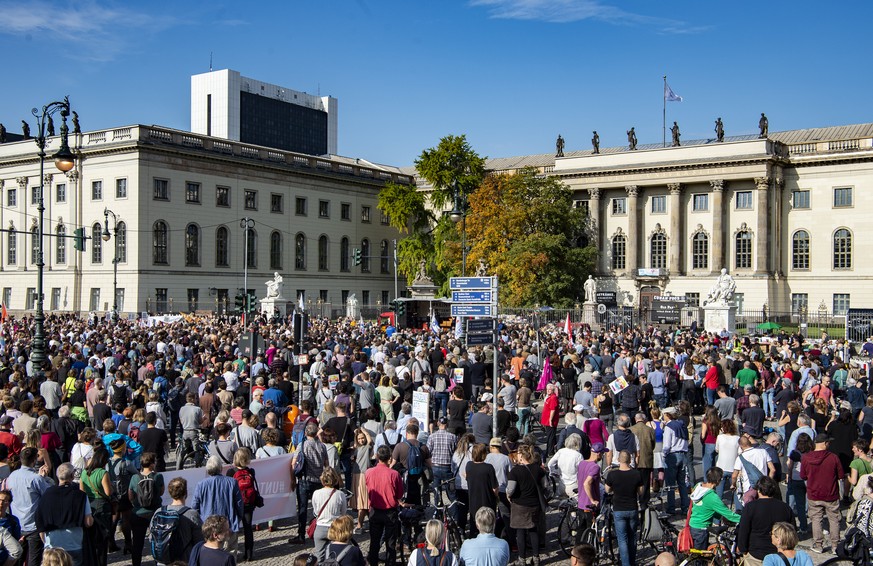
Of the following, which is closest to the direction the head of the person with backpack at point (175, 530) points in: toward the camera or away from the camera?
away from the camera

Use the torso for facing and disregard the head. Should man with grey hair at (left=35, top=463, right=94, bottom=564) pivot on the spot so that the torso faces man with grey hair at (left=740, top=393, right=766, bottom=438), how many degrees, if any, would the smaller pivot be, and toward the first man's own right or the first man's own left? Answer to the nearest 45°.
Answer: approximately 90° to the first man's own right

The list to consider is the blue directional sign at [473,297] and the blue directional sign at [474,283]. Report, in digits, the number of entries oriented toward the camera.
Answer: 2

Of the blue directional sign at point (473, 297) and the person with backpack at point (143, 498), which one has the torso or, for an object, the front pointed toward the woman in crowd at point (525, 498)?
the blue directional sign

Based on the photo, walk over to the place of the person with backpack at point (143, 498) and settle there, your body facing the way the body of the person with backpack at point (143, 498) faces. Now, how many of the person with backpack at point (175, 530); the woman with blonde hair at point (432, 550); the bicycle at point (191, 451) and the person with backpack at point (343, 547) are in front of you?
1

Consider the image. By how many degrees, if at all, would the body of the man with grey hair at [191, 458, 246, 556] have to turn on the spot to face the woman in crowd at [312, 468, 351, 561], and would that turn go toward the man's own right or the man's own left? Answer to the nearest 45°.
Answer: approximately 135° to the man's own right

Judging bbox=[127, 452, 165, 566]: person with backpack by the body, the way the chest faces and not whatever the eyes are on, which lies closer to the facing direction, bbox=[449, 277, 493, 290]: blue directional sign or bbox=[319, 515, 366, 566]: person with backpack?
the blue directional sign

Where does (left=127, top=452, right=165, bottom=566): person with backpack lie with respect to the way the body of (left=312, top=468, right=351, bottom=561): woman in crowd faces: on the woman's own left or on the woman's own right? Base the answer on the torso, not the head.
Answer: on the woman's own left

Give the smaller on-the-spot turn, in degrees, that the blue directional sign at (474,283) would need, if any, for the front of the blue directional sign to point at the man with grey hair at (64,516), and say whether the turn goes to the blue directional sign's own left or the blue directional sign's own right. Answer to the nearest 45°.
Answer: approximately 45° to the blue directional sign's own right

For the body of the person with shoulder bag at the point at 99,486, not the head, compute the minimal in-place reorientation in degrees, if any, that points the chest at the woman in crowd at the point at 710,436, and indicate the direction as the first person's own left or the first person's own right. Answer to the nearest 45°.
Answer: approximately 45° to the first person's own right

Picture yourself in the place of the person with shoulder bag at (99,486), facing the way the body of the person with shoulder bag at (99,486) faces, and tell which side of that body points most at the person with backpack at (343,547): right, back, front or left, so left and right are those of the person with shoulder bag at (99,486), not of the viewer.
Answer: right

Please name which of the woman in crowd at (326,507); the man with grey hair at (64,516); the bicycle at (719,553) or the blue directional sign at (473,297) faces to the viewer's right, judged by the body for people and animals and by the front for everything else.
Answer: the bicycle

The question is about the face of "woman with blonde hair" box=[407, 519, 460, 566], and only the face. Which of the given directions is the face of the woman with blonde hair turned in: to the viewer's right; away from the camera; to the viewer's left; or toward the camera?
away from the camera

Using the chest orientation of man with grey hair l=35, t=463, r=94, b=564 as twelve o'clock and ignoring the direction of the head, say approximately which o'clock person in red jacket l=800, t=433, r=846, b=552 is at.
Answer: The person in red jacket is roughly at 3 o'clock from the man with grey hair.

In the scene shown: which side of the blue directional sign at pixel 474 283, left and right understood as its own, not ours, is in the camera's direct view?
front

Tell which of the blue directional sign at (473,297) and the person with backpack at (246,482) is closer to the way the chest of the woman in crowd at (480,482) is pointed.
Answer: the blue directional sign

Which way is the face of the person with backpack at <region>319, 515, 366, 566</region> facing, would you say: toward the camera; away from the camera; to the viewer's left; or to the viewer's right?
away from the camera

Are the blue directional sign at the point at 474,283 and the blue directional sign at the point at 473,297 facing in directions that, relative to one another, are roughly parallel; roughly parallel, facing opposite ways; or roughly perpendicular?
roughly parallel
